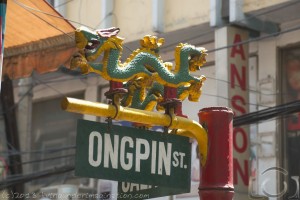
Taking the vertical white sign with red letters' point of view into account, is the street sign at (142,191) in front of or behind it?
in front

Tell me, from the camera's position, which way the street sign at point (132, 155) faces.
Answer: facing the viewer and to the right of the viewer

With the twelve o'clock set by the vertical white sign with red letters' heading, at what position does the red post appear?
The red post is roughly at 12 o'clock from the vertical white sign with red letters.

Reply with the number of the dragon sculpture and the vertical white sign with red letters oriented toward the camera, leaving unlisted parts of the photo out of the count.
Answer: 1

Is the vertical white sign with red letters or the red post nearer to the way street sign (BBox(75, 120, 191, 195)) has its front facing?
the red post

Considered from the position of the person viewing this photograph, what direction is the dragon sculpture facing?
facing to the left of the viewer

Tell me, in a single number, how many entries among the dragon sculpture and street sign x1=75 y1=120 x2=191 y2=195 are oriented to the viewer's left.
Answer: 1

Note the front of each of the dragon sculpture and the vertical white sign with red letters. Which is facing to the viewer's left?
the dragon sculpture

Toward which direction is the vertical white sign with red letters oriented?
toward the camera
